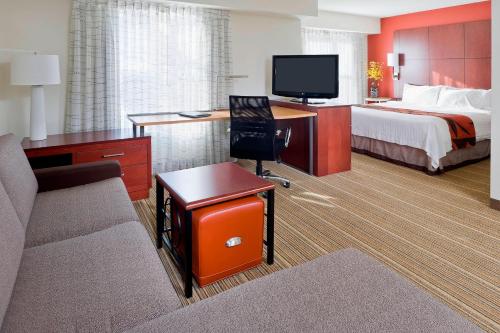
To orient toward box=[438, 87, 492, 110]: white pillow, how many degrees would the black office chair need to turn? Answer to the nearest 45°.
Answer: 0° — it already faces it

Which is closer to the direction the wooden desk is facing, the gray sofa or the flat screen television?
the gray sofa

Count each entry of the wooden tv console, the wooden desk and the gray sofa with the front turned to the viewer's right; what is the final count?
1

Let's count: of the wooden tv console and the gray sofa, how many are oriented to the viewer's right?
1

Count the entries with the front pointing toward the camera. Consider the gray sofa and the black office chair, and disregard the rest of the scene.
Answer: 0

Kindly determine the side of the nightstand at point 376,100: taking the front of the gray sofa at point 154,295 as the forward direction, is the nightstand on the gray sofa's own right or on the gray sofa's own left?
on the gray sofa's own left

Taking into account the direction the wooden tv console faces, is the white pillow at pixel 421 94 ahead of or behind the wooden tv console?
behind

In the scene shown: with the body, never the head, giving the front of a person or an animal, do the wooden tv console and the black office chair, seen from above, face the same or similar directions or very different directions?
very different directions

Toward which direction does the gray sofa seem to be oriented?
to the viewer's right

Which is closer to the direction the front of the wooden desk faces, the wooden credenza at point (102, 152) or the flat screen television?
the wooden credenza

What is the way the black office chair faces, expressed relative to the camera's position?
facing away from the viewer and to the right of the viewer

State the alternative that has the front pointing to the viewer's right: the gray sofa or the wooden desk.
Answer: the gray sofa
